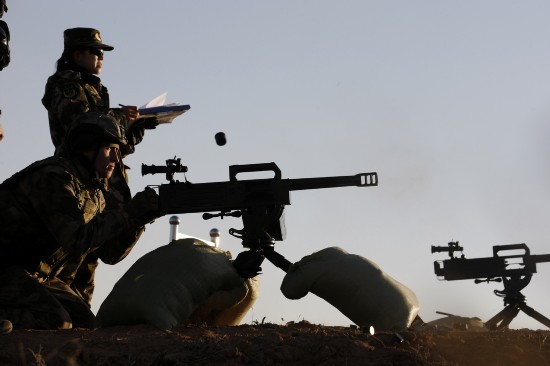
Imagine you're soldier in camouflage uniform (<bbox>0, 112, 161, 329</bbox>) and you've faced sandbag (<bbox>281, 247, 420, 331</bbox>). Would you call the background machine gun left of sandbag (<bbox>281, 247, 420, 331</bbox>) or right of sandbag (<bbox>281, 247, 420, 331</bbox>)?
left

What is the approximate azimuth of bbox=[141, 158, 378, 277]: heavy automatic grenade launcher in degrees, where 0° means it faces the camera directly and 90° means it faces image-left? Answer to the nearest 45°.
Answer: approximately 270°

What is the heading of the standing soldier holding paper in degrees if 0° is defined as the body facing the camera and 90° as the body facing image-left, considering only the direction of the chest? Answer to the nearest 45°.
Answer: approximately 270°

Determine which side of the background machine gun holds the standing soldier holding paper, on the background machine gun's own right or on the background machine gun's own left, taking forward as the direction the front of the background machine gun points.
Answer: on the background machine gun's own right

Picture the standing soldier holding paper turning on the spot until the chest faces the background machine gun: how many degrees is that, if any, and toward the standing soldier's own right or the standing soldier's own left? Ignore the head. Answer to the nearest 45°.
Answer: approximately 45° to the standing soldier's own left

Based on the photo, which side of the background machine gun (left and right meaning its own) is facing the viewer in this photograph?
right

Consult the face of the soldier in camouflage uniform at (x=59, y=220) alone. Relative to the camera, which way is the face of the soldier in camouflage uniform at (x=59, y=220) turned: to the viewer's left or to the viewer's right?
to the viewer's right

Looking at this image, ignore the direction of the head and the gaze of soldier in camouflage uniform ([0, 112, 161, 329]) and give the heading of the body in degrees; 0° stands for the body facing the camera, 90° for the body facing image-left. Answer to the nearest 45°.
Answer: approximately 270°

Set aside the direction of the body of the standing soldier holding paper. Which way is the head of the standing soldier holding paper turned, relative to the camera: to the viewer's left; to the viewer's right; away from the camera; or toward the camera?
to the viewer's right
